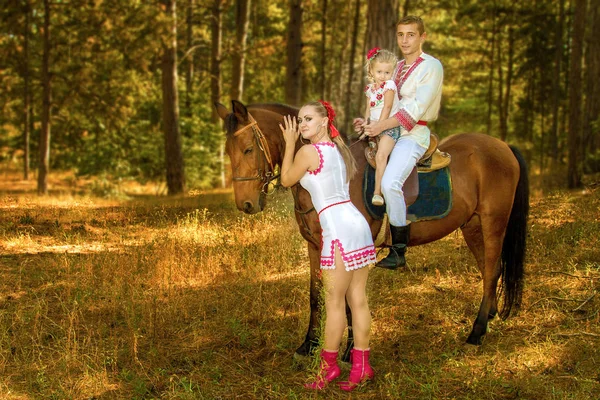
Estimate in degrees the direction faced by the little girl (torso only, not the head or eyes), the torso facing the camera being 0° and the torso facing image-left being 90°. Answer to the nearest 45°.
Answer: approximately 45°

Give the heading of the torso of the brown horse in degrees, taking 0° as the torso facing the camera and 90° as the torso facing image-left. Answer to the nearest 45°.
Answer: approximately 90°

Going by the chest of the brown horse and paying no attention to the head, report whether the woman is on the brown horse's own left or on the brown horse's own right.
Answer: on the brown horse's own left
